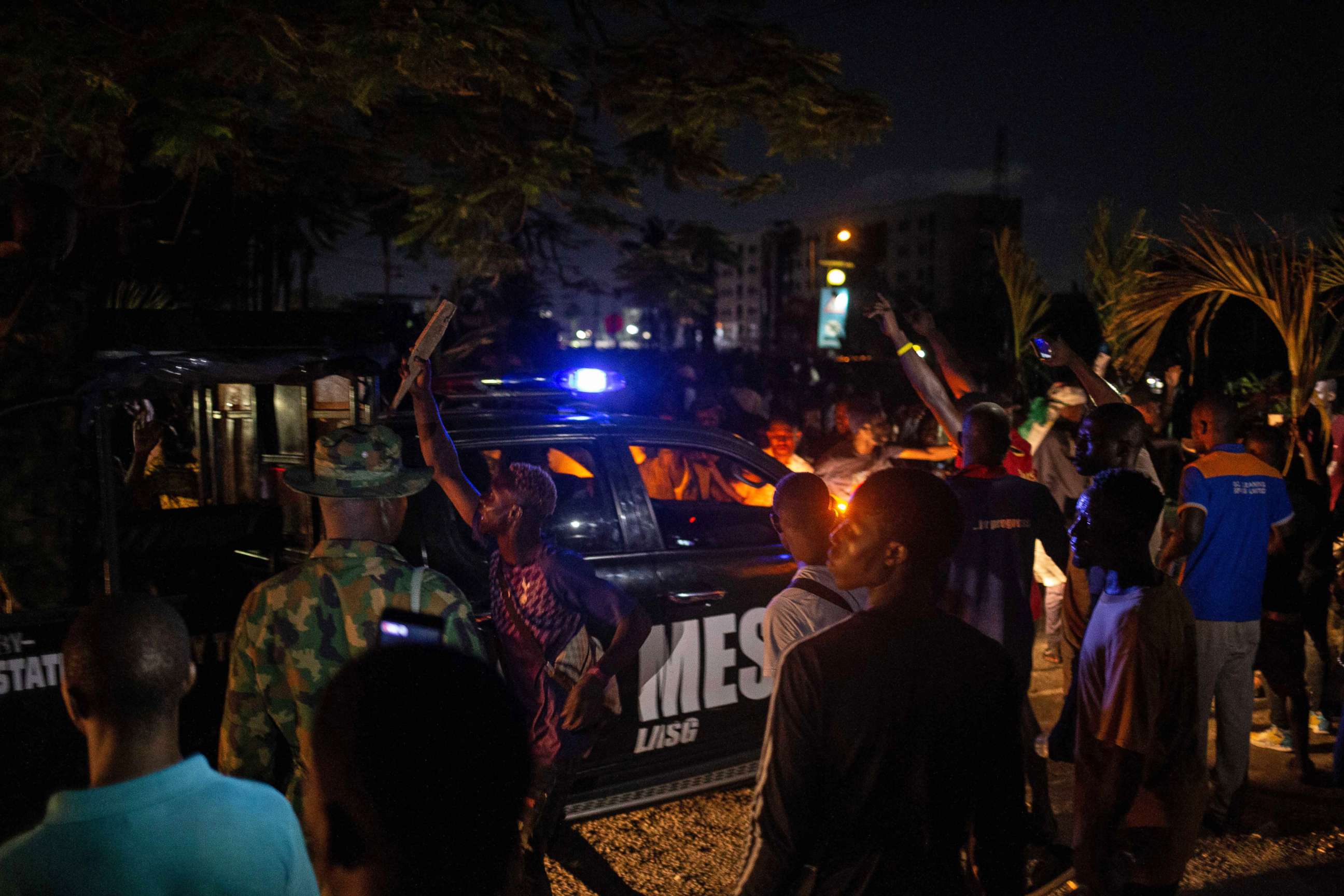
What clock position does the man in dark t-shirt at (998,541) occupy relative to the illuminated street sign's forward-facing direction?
The man in dark t-shirt is roughly at 12 o'clock from the illuminated street sign.

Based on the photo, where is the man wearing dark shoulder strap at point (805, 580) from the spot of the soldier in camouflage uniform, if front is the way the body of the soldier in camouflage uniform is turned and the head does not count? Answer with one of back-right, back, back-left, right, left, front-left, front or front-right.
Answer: right

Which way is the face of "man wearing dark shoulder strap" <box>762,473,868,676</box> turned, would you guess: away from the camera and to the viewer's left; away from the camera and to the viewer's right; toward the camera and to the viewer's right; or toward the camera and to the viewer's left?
away from the camera and to the viewer's left

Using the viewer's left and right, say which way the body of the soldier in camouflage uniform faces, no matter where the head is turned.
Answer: facing away from the viewer

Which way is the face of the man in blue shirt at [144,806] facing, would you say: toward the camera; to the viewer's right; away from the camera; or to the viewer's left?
away from the camera

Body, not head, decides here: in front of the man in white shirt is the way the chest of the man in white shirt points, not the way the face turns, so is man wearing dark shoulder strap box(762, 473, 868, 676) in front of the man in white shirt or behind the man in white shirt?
in front

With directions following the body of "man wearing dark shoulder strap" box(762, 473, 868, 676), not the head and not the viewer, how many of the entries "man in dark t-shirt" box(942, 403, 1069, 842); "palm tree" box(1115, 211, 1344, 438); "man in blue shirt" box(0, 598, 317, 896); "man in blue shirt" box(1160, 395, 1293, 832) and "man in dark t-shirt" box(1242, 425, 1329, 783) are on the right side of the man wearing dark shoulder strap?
4

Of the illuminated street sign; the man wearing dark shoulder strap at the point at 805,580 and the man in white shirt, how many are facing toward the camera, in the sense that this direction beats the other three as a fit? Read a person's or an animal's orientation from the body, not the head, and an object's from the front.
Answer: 2

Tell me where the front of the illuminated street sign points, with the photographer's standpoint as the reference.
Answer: facing the viewer

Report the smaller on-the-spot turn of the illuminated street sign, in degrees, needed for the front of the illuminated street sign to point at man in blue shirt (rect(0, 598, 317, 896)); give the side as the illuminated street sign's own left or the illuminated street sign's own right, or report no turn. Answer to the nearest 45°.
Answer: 0° — it already faces them

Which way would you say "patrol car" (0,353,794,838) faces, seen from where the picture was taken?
facing away from the viewer and to the right of the viewer

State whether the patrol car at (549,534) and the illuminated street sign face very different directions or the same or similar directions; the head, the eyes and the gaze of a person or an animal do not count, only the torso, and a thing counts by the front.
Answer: very different directions

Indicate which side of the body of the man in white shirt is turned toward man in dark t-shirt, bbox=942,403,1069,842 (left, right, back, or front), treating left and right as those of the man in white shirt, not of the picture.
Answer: front

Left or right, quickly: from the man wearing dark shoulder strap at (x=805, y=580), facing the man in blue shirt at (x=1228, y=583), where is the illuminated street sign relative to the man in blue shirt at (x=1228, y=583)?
left

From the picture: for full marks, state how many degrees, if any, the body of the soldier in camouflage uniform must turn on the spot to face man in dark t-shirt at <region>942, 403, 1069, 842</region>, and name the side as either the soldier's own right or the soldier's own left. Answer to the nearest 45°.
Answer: approximately 90° to the soldier's own right

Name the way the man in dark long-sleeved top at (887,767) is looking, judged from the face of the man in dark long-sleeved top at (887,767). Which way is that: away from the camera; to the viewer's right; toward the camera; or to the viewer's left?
to the viewer's left

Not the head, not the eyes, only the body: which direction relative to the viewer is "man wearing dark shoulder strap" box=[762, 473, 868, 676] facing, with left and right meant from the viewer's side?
facing away from the viewer and to the left of the viewer

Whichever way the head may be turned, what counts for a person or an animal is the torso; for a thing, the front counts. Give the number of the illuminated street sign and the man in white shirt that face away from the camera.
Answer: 0

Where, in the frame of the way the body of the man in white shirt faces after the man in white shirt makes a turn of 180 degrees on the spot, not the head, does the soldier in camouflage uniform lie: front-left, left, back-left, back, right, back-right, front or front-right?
back
